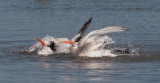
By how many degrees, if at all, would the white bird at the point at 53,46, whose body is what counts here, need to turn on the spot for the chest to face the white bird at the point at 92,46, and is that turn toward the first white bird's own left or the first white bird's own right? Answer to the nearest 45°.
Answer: approximately 135° to the first white bird's own left

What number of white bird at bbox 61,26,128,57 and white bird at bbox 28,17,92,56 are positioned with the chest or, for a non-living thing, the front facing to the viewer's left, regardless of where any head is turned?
2

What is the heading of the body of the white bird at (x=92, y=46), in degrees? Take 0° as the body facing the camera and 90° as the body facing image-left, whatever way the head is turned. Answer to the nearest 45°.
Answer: approximately 90°

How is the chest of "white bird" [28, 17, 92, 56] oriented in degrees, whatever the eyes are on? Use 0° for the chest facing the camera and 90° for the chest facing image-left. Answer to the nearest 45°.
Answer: approximately 90°
